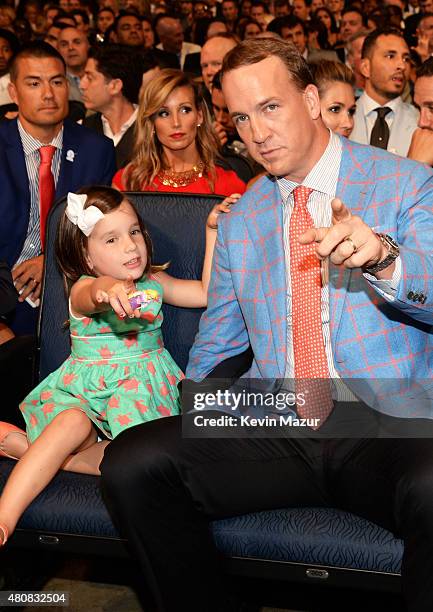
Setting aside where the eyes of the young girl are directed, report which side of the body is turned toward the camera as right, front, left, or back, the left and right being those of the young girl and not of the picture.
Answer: front

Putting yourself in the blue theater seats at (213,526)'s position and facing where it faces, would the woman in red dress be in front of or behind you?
behind

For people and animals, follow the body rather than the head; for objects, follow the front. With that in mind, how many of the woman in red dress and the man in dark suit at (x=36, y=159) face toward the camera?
2

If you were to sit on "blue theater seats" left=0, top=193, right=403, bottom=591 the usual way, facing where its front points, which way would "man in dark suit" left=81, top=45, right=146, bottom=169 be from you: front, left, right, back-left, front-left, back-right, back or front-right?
back

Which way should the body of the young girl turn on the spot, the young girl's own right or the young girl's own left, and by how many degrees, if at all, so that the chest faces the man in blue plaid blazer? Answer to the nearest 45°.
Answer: approximately 45° to the young girl's own left

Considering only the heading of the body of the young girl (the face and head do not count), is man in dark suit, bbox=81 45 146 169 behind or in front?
behind

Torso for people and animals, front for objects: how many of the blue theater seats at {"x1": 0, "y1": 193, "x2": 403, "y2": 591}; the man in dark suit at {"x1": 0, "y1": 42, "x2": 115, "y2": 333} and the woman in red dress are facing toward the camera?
3

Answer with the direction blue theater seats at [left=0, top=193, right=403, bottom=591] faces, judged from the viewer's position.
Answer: facing the viewer

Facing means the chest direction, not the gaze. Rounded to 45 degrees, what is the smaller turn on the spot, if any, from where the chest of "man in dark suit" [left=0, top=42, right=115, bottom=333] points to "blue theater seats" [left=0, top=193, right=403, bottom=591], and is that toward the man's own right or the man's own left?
0° — they already face it

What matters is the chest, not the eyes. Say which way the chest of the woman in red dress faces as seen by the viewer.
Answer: toward the camera
